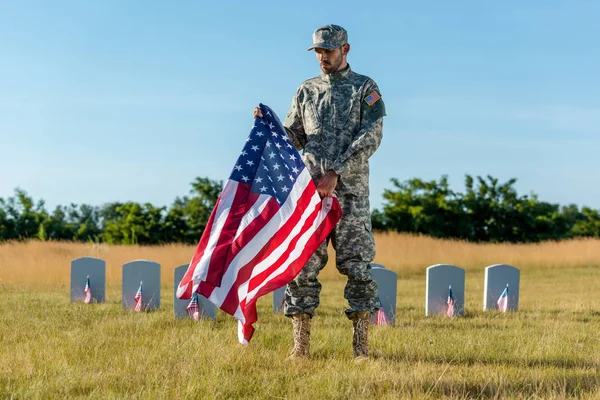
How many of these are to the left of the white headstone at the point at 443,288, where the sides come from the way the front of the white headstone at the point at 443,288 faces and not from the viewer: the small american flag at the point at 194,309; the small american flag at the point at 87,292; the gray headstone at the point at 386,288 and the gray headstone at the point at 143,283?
0

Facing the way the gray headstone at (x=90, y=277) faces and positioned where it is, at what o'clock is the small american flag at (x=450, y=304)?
The small american flag is roughly at 10 o'clock from the gray headstone.

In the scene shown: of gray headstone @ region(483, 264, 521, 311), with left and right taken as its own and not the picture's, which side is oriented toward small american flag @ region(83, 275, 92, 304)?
right

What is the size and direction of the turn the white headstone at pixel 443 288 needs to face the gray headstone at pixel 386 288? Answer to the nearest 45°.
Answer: approximately 45° to its right

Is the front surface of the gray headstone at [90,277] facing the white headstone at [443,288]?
no

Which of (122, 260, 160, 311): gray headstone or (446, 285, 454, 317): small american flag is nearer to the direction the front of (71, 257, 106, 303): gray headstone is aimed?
the gray headstone

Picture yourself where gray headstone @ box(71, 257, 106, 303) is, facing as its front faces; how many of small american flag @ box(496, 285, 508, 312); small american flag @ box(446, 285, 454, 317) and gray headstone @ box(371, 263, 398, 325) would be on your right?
0

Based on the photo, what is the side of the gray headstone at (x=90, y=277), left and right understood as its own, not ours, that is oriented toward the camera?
front

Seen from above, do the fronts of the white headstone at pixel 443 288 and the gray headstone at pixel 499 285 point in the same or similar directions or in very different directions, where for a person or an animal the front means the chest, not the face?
same or similar directions

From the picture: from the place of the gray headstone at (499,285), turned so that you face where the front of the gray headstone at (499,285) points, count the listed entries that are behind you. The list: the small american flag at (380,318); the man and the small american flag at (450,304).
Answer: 0

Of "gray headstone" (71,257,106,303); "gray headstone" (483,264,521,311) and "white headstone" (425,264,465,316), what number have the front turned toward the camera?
3

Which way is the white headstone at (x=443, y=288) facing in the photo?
toward the camera

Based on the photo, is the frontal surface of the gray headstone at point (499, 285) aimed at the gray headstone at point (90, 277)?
no

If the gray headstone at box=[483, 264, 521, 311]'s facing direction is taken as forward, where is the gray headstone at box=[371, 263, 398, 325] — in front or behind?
in front

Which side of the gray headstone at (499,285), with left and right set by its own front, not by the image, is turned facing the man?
front

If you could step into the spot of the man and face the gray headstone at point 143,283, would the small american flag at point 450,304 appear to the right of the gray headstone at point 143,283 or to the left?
right

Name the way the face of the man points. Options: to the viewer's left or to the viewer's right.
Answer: to the viewer's left
